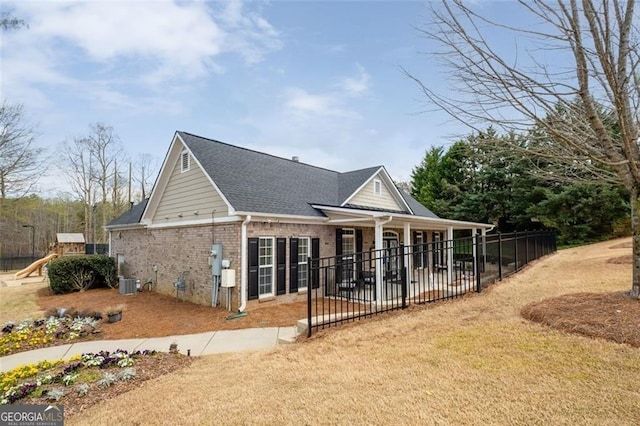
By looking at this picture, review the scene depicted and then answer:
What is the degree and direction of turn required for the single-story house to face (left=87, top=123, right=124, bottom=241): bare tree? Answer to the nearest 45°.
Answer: approximately 180°

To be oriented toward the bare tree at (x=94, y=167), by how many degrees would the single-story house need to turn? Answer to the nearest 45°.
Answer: approximately 180°

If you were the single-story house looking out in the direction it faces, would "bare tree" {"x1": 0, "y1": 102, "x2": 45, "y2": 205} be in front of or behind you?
behind

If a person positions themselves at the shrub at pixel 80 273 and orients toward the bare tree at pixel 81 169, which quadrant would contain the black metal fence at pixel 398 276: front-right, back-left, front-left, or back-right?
back-right
